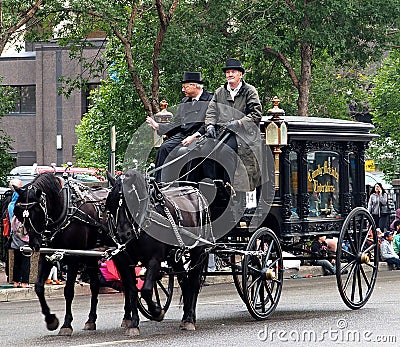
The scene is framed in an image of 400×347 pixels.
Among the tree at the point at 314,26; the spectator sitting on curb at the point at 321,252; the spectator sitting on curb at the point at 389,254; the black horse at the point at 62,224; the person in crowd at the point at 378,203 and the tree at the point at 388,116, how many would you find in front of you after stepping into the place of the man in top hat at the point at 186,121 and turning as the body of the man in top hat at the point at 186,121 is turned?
1

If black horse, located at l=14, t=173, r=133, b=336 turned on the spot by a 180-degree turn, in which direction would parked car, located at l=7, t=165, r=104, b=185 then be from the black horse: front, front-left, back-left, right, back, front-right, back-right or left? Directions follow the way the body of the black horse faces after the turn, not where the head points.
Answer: front-left

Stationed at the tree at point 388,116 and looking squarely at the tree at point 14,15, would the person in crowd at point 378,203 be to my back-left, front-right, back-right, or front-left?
front-left

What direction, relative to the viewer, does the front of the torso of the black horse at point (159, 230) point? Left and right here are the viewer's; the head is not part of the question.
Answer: facing the viewer and to the left of the viewer

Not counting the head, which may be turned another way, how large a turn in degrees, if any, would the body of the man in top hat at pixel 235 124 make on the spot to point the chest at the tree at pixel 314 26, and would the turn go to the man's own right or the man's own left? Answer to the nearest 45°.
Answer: approximately 135° to the man's own right

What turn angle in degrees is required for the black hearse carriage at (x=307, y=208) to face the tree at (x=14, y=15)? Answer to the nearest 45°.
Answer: approximately 90° to its right

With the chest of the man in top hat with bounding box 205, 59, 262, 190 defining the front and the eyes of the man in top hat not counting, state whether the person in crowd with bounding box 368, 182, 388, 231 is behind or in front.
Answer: behind

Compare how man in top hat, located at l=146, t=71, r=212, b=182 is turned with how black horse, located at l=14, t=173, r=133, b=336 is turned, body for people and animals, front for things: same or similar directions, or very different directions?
same or similar directions
